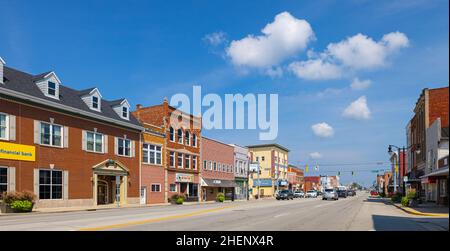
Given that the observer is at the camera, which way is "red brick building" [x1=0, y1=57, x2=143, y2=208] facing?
facing the viewer and to the right of the viewer
